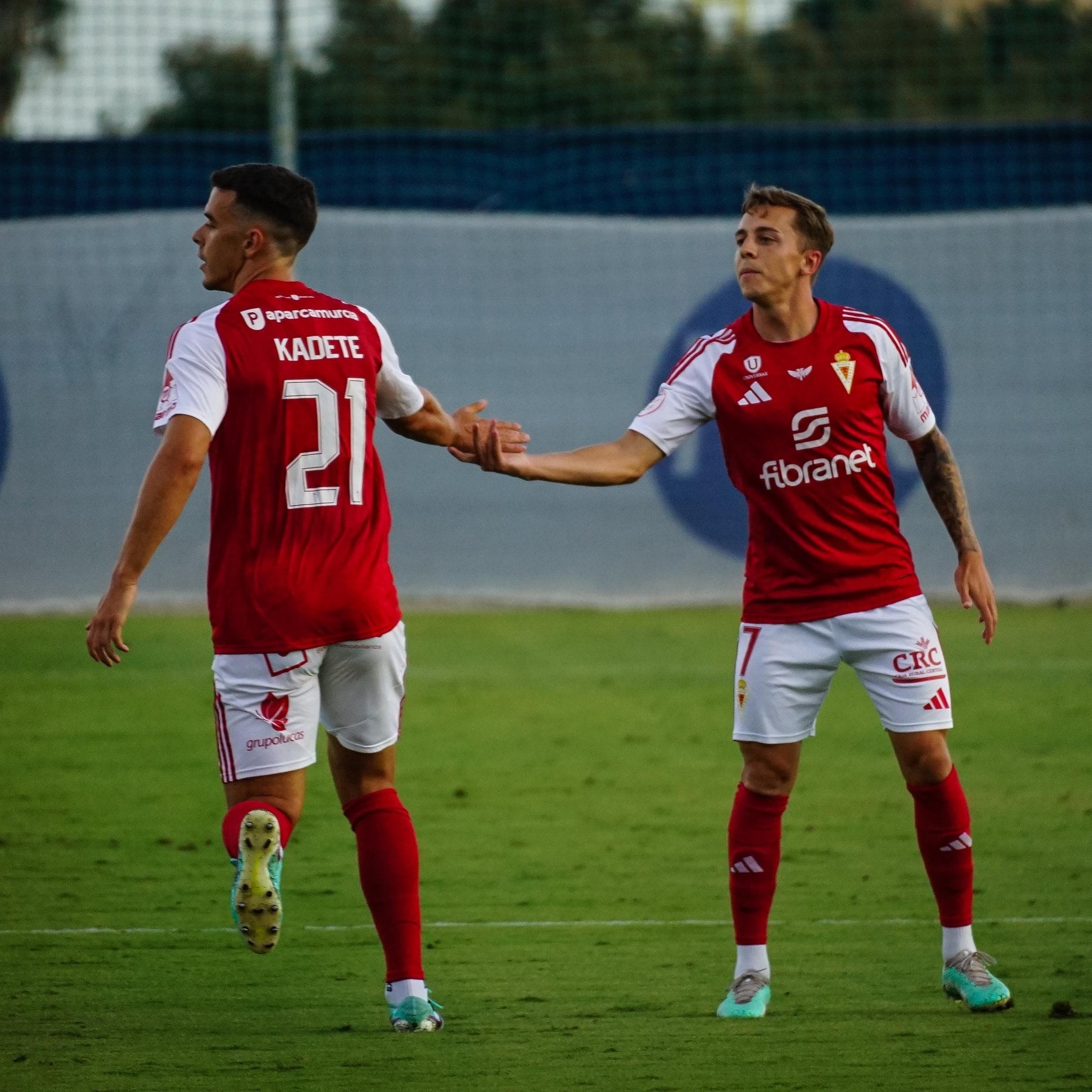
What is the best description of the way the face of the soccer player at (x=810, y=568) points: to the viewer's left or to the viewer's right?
to the viewer's left

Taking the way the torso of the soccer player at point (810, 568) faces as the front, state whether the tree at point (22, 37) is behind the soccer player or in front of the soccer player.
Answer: behind

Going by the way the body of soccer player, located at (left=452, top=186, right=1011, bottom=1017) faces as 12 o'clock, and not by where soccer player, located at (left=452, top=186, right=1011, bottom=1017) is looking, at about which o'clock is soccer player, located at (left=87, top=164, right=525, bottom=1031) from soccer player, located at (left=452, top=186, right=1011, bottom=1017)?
soccer player, located at (left=87, top=164, right=525, bottom=1031) is roughly at 2 o'clock from soccer player, located at (left=452, top=186, right=1011, bottom=1017).

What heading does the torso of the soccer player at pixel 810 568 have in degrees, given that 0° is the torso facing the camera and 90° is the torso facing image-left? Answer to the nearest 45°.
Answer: approximately 0°

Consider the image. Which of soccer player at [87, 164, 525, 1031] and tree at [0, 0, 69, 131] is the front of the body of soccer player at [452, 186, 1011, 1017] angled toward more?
the soccer player

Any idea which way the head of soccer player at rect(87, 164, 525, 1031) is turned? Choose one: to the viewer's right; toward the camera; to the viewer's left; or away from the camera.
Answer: to the viewer's left
